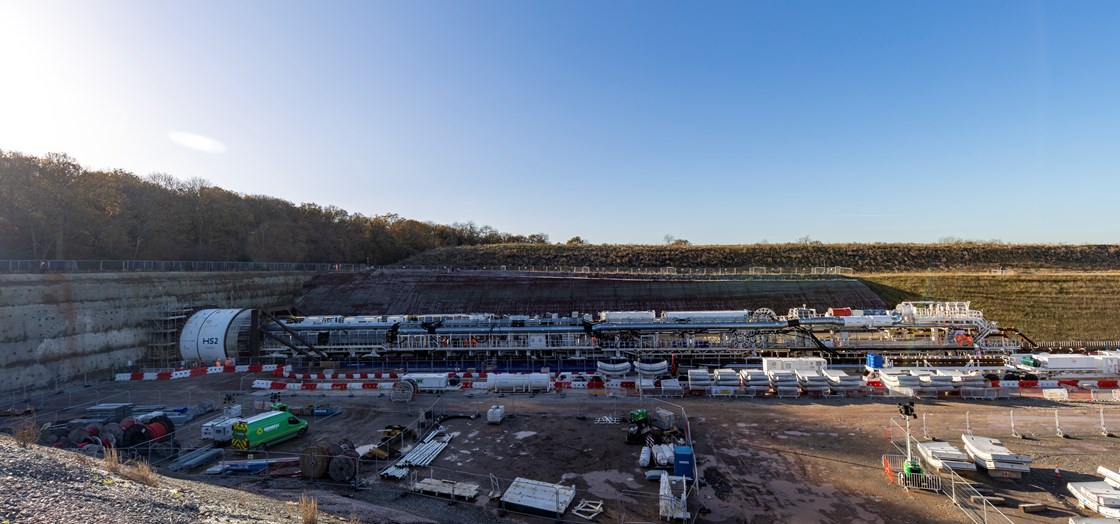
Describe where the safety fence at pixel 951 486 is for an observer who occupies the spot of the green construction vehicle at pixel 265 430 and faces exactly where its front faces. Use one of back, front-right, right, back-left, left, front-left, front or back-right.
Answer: right

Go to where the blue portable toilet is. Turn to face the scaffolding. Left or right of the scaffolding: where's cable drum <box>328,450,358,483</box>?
left

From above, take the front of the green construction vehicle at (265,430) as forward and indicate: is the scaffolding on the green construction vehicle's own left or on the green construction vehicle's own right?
on the green construction vehicle's own left

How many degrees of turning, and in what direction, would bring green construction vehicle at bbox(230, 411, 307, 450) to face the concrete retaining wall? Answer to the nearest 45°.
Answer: approximately 90° to its left

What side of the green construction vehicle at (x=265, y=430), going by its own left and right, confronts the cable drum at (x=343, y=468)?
right

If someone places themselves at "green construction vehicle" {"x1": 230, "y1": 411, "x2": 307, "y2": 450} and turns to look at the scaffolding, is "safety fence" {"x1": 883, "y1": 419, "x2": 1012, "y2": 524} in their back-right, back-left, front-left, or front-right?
back-right

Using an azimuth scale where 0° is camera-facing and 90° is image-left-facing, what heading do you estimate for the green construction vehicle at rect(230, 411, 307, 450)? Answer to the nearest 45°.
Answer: approximately 225°
